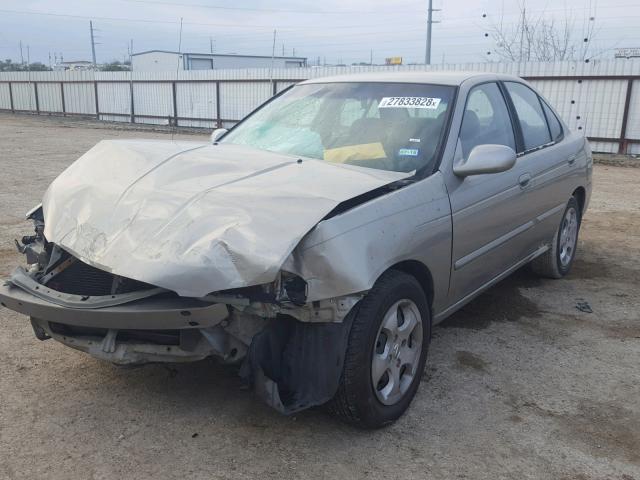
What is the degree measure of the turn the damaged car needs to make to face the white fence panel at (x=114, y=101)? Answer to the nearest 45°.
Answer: approximately 135° to its right

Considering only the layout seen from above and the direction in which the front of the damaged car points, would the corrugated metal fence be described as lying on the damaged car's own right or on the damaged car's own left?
on the damaged car's own right

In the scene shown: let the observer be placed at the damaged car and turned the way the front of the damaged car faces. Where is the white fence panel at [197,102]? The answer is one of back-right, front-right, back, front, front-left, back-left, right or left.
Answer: back-right

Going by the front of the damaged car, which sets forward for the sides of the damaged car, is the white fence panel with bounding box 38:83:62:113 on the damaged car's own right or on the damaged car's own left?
on the damaged car's own right

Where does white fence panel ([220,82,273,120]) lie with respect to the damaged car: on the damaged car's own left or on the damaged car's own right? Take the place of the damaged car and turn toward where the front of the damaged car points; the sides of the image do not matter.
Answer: on the damaged car's own right

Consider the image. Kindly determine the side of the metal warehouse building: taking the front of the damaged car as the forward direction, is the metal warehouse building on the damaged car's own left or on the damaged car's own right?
on the damaged car's own right

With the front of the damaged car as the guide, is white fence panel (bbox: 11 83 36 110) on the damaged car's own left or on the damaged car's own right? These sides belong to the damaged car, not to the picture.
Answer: on the damaged car's own right

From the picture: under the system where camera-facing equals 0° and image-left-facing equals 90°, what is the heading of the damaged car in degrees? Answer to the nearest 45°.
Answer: approximately 45°

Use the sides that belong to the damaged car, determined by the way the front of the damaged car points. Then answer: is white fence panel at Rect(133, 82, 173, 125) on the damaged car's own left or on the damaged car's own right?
on the damaged car's own right

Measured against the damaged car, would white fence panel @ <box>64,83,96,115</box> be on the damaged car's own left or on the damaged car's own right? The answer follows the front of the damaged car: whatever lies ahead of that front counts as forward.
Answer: on the damaged car's own right

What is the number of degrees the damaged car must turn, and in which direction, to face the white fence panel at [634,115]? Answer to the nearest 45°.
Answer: approximately 180°

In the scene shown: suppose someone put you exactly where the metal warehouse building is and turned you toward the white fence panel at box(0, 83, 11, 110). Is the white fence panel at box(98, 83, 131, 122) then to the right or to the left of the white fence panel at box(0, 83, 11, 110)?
left
